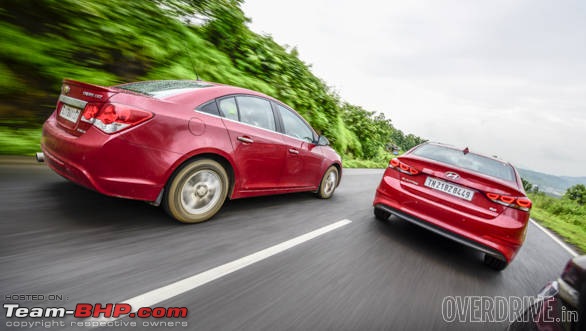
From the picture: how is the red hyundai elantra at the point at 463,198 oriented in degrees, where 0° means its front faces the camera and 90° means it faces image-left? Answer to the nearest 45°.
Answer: approximately 180°

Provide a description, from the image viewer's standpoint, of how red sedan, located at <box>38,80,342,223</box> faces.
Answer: facing away from the viewer and to the right of the viewer
